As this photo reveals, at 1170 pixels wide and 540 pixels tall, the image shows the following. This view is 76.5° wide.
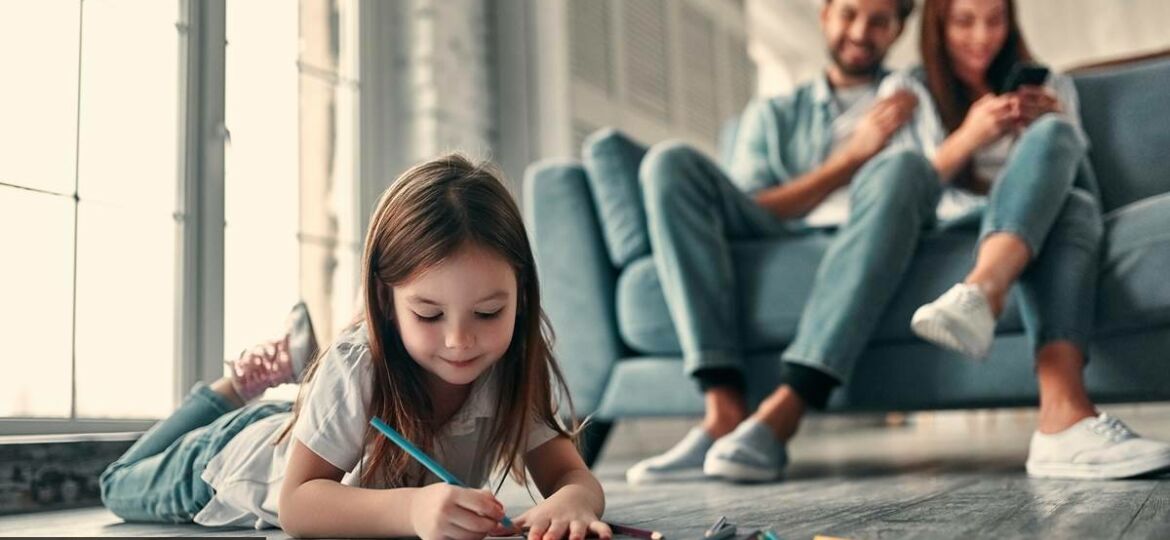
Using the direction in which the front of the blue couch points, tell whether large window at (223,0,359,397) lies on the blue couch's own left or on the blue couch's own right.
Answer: on the blue couch's own right

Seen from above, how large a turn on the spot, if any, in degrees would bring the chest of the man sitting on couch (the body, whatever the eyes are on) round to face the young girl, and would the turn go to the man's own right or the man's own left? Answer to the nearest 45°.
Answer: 0° — they already face them

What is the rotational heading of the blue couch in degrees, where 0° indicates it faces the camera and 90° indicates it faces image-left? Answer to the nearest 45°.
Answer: approximately 0°

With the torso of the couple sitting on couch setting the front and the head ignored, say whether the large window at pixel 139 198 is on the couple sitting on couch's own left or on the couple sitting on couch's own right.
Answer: on the couple sitting on couch's own right

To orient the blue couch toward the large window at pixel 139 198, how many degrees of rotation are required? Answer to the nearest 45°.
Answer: approximately 90° to its right
